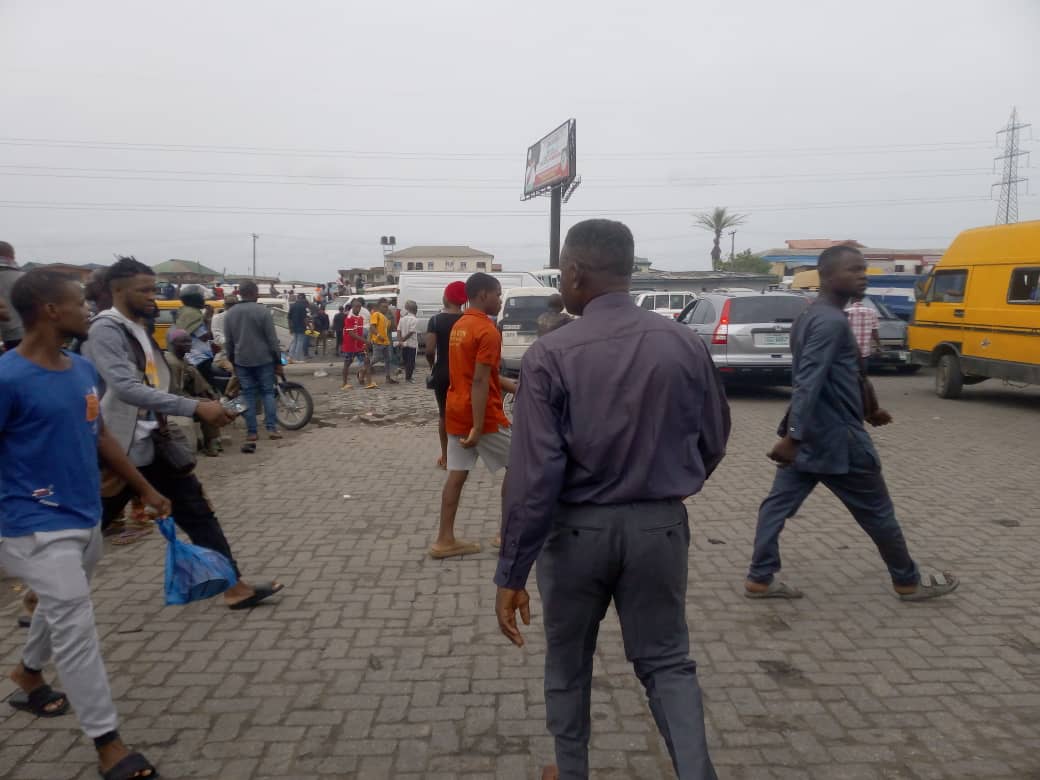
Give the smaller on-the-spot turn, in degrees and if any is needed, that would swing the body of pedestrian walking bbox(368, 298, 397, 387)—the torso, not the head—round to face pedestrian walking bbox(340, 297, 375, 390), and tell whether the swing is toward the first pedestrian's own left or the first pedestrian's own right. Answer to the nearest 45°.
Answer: approximately 135° to the first pedestrian's own right

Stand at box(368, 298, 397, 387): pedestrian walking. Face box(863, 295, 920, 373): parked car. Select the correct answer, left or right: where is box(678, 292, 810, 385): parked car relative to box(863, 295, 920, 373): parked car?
right

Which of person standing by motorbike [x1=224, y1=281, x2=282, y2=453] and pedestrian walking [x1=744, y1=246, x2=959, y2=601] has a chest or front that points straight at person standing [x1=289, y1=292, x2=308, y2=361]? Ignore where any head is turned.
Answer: person standing by motorbike [x1=224, y1=281, x2=282, y2=453]

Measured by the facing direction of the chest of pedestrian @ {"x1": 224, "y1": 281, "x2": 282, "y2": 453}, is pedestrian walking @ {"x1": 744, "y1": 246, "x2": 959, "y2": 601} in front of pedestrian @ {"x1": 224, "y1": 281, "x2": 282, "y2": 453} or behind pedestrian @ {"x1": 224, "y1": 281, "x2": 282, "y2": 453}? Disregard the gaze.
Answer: behind

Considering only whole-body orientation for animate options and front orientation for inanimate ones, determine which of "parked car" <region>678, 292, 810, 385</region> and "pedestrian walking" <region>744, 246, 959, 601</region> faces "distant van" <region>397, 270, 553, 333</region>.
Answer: the parked car

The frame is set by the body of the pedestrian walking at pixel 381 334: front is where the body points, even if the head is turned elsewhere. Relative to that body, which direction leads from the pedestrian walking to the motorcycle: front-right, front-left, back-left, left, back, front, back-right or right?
right

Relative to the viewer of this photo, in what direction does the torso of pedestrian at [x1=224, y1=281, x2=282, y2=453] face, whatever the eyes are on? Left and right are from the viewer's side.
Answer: facing away from the viewer

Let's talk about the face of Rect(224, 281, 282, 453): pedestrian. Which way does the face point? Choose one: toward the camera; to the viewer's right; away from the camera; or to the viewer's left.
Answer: away from the camera

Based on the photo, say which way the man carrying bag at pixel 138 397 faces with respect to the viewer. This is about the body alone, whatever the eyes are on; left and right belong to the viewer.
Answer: facing to the right of the viewer

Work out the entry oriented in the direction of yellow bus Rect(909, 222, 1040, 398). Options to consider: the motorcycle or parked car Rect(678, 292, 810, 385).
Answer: the motorcycle

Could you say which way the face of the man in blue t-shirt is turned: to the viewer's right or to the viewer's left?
to the viewer's right
